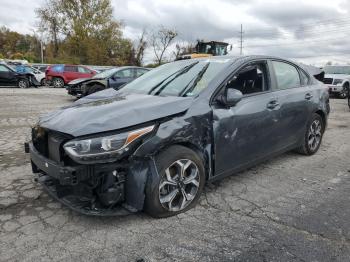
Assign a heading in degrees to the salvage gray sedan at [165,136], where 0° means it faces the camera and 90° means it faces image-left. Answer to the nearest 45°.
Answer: approximately 45°

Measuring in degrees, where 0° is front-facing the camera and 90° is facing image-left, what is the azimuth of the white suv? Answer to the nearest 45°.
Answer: approximately 45°

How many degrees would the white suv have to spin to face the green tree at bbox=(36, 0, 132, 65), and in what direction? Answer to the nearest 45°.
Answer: approximately 90° to its right

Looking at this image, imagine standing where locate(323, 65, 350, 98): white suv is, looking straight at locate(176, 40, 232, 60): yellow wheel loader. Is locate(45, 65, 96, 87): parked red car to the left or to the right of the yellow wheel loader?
left

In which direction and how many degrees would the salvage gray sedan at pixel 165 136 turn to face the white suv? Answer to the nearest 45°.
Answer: approximately 180°

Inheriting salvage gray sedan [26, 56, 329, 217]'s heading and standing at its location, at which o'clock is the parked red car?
The parked red car is roughly at 4 o'clock from the salvage gray sedan.

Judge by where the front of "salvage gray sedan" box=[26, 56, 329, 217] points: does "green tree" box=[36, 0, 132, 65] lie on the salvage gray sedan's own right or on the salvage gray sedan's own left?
on the salvage gray sedan's own right
